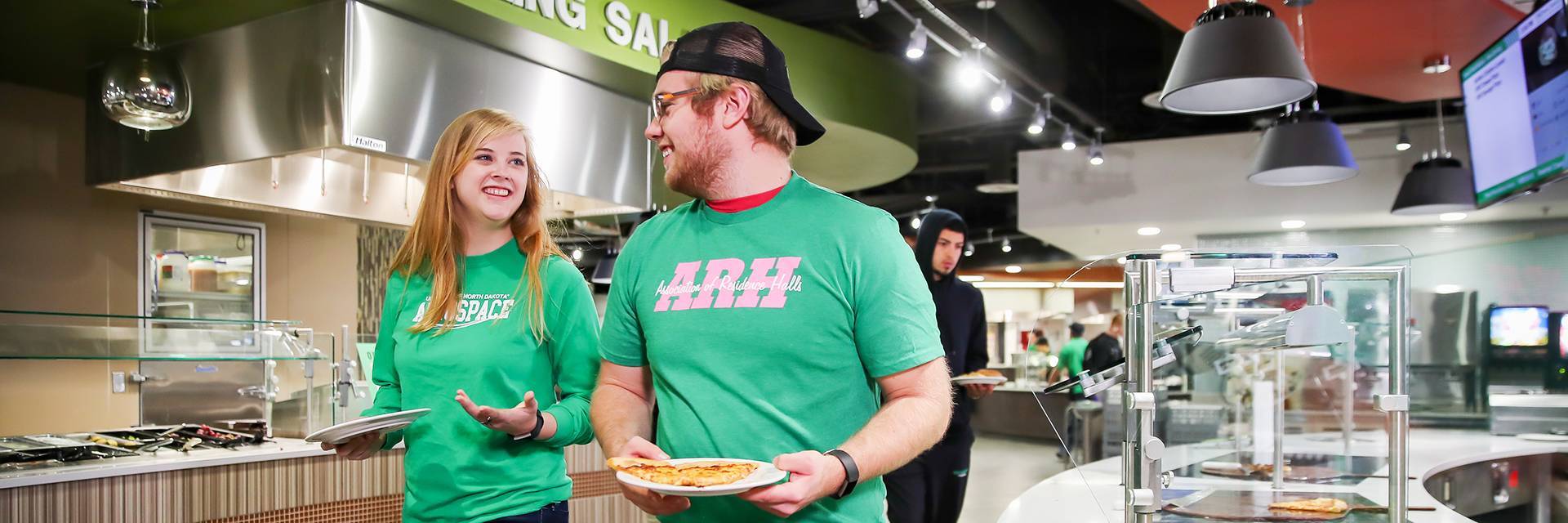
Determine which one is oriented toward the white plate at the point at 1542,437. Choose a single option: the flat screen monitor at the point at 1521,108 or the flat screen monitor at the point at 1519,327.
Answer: the flat screen monitor at the point at 1519,327

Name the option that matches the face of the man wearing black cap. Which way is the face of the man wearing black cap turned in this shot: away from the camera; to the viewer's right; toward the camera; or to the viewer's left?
to the viewer's left

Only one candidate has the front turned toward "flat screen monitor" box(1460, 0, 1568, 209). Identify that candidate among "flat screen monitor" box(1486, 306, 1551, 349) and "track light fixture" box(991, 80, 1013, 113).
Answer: "flat screen monitor" box(1486, 306, 1551, 349)

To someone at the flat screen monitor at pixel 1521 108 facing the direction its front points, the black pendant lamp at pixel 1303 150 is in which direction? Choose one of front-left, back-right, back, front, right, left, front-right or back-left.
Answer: right

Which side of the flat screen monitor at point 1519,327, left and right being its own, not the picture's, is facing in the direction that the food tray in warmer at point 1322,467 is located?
front

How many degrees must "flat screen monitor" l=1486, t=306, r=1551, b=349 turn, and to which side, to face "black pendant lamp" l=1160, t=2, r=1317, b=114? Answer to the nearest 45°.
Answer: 0° — it already faces it

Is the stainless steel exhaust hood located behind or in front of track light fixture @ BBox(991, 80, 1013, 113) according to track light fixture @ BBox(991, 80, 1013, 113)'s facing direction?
in front

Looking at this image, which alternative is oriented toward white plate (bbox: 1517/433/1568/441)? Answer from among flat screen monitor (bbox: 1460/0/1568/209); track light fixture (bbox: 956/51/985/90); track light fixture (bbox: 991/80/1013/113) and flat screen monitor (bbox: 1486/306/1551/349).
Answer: flat screen monitor (bbox: 1486/306/1551/349)

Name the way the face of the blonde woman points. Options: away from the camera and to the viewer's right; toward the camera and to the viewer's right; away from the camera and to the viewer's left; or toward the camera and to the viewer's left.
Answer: toward the camera and to the viewer's right

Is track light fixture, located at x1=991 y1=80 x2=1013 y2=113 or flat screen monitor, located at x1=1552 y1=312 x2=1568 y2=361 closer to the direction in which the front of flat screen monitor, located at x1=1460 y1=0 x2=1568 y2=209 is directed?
the track light fixture

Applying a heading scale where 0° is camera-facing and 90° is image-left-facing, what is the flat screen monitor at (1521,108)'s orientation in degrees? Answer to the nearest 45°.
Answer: approximately 45°
